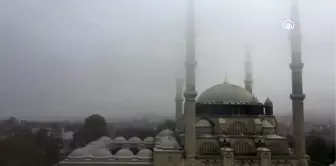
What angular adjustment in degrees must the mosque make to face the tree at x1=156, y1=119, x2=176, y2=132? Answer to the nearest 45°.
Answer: approximately 45° to its right

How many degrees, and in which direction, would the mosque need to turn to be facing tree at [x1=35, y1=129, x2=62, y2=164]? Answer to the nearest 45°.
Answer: approximately 45° to its left

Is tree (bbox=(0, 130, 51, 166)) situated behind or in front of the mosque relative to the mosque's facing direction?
in front

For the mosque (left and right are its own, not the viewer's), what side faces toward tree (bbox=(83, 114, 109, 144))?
front

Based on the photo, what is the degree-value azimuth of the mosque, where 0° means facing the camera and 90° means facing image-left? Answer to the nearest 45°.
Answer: approximately 90°
